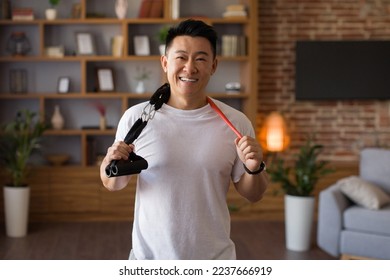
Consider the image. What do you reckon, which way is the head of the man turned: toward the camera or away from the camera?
toward the camera

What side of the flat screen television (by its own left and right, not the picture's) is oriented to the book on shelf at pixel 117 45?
right

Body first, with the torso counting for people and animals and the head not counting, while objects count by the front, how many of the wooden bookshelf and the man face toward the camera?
2

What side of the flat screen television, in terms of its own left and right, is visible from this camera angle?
front

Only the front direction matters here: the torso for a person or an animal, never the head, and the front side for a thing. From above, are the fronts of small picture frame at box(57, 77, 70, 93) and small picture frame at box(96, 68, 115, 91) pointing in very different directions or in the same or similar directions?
same or similar directions

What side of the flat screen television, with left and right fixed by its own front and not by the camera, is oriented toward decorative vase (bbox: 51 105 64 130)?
right

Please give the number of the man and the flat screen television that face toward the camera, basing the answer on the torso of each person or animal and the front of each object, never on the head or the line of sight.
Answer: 2

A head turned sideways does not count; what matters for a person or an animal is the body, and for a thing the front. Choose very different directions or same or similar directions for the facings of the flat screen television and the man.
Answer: same or similar directions

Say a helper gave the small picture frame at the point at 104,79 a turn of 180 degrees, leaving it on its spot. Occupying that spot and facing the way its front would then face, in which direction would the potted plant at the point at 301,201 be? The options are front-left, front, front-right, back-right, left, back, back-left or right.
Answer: back-right

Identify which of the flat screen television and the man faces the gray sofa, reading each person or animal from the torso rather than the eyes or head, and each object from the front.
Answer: the flat screen television

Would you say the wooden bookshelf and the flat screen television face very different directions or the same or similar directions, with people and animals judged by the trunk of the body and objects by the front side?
same or similar directions

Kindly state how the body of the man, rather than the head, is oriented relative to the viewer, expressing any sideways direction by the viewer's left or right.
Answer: facing the viewer

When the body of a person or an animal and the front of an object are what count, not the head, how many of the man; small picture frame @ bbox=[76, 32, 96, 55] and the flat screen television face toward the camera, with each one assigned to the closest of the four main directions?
3

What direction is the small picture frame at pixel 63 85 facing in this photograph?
toward the camera
